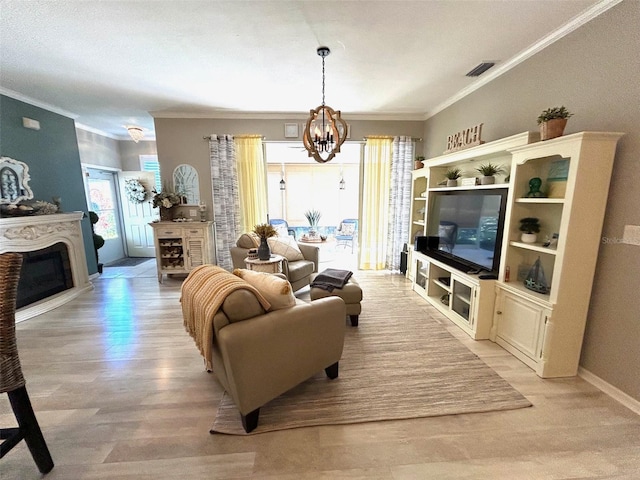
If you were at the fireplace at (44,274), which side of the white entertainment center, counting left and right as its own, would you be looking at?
front

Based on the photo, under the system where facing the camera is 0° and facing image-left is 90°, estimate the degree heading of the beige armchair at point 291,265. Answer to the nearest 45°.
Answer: approximately 315°

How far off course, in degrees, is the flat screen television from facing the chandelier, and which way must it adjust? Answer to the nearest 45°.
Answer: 0° — it already faces it

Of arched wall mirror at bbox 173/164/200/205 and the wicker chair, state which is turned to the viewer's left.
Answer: the wicker chair

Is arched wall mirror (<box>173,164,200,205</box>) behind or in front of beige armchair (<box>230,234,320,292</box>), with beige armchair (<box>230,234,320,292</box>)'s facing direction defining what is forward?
behind

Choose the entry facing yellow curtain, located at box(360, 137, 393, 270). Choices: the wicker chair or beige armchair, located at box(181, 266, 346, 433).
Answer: the beige armchair

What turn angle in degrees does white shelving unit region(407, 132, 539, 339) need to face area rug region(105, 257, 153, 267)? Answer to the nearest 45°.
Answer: approximately 45° to its right

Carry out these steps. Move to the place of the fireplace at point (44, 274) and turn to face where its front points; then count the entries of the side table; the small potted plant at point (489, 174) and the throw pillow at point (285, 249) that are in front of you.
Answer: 3

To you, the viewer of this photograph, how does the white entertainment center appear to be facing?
facing the viewer and to the left of the viewer

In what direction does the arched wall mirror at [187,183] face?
toward the camera

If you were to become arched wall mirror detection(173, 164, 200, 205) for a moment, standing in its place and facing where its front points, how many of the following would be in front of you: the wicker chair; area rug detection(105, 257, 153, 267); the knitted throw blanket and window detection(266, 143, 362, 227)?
2

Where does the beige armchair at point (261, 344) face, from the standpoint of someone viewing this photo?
facing away from the viewer and to the right of the viewer

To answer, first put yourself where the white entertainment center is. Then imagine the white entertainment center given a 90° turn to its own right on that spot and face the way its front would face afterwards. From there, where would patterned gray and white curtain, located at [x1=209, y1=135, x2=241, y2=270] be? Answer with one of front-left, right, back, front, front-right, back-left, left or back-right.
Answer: front-left

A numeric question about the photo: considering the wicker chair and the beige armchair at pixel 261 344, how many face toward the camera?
0

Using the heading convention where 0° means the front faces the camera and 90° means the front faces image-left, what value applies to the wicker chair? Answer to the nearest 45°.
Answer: approximately 90°

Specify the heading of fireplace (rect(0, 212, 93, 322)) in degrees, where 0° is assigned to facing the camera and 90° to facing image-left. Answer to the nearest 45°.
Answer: approximately 315°

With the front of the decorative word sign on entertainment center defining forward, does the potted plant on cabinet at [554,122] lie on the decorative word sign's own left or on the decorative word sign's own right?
on the decorative word sign's own left
